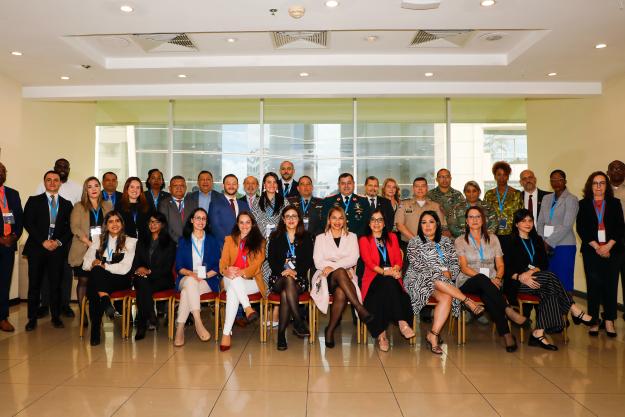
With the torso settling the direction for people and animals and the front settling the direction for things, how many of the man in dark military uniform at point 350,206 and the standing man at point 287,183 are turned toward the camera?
2

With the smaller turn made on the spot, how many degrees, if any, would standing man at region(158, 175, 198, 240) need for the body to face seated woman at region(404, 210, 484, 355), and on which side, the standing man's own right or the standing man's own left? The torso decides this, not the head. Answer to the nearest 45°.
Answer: approximately 45° to the standing man's own left

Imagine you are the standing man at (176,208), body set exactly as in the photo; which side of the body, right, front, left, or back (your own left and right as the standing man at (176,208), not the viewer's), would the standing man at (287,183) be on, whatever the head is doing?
left
